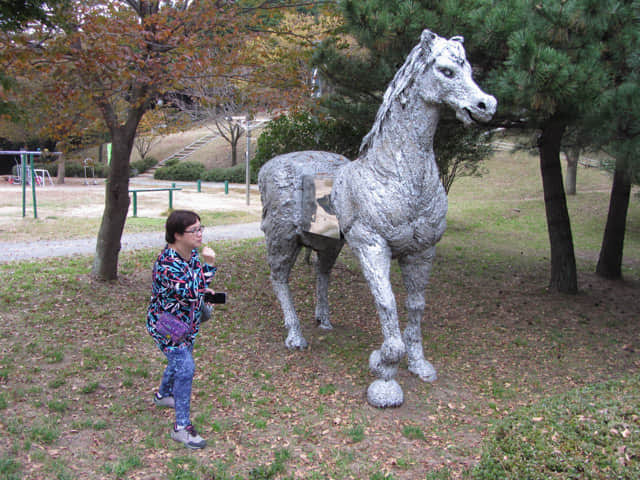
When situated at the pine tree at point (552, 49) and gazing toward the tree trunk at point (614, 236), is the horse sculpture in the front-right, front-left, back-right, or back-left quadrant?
back-left

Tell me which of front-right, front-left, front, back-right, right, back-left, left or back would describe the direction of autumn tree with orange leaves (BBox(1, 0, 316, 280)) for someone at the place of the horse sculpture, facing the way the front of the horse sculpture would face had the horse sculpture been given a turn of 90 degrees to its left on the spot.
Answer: left

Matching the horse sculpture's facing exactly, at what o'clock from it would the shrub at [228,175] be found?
The shrub is roughly at 7 o'clock from the horse sculpture.

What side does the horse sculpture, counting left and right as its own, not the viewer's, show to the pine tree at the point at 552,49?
left

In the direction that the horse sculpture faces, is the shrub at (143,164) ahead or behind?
behind

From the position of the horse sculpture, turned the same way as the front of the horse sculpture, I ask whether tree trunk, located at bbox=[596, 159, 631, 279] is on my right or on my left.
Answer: on my left

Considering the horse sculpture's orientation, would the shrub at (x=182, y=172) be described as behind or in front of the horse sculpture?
behind

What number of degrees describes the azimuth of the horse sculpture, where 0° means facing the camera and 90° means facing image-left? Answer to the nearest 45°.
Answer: approximately 315°

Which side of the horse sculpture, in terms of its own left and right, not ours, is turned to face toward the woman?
right

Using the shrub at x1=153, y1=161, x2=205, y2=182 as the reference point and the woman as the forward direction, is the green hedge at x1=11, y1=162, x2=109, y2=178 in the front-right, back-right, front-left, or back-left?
back-right

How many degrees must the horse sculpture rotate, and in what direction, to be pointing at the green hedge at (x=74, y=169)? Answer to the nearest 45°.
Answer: approximately 180°

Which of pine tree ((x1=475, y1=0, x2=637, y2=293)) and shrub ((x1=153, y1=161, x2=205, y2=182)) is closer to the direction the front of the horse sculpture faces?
the pine tree
